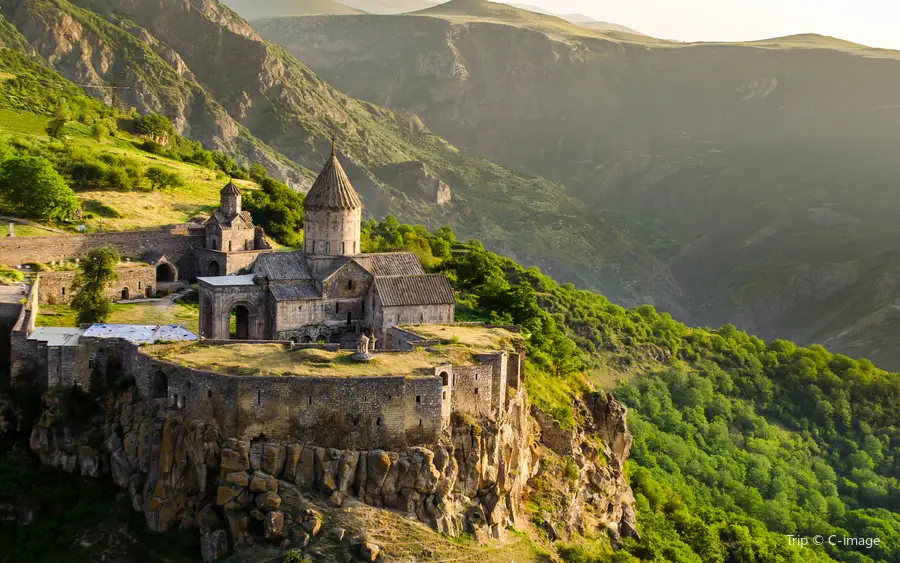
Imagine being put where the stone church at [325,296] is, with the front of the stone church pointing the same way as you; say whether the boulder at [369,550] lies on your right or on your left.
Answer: on your left

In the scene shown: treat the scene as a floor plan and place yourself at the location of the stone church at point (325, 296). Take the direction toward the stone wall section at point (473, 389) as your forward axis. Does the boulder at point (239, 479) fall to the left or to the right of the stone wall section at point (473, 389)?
right

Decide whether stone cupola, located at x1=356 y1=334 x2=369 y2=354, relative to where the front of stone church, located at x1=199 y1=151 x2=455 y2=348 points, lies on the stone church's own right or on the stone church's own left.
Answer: on the stone church's own left

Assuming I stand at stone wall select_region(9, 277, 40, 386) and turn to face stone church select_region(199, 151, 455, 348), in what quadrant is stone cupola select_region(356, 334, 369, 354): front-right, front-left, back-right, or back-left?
front-right

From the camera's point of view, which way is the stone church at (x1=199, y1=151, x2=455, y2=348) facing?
to the viewer's left

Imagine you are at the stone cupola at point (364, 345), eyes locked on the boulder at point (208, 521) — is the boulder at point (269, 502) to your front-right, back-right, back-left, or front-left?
front-left

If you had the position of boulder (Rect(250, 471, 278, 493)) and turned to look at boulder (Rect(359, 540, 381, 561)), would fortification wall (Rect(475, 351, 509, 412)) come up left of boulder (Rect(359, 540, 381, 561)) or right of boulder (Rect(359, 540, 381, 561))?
left

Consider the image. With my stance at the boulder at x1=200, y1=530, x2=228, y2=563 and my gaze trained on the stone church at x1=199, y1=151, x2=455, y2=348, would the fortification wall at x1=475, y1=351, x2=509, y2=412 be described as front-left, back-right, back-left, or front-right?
front-right

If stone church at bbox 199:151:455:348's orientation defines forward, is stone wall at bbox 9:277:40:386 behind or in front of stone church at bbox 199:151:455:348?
in front

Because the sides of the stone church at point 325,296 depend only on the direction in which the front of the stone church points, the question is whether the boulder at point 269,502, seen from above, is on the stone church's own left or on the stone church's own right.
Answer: on the stone church's own left
